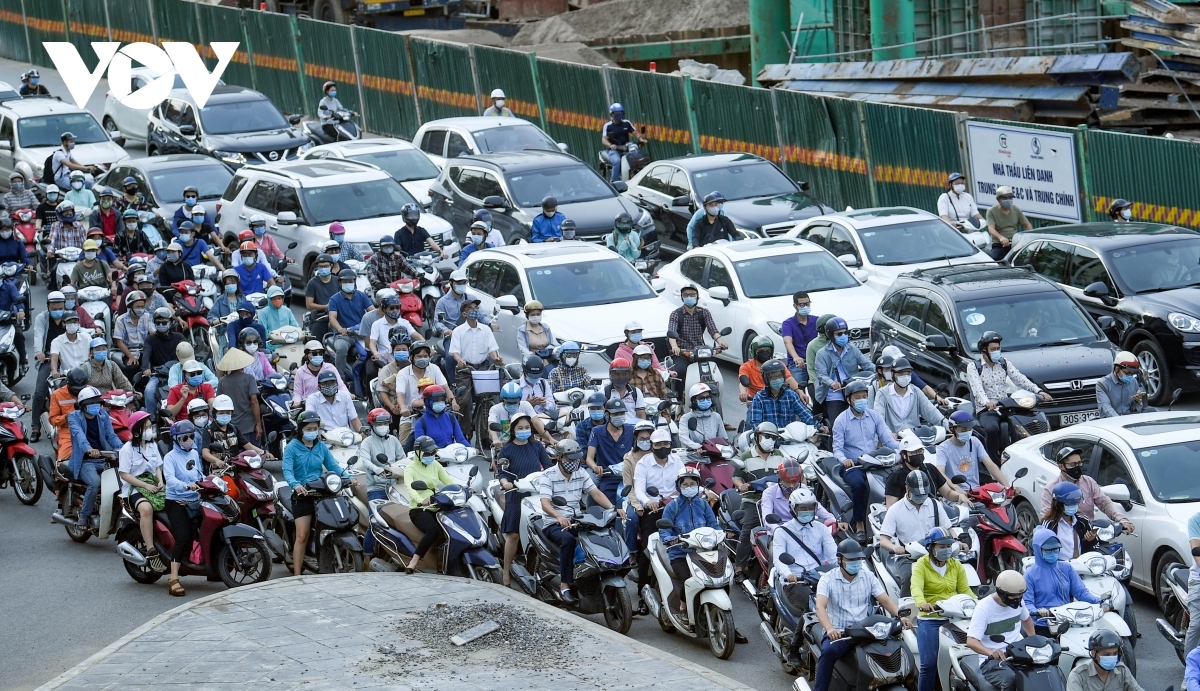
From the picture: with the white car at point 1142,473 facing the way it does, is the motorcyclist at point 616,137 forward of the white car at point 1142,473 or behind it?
behind

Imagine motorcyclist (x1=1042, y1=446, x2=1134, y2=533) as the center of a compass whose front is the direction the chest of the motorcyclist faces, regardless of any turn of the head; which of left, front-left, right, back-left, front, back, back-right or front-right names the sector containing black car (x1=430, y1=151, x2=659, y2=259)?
back

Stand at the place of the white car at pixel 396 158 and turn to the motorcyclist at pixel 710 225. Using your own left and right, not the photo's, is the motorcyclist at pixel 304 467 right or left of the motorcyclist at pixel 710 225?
right

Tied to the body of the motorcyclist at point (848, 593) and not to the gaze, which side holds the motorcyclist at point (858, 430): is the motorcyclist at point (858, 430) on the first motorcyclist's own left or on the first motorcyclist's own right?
on the first motorcyclist's own left

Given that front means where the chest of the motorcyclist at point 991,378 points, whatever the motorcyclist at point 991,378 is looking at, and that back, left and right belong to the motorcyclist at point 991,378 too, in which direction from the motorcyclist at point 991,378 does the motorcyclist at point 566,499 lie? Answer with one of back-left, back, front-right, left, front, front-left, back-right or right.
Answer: right

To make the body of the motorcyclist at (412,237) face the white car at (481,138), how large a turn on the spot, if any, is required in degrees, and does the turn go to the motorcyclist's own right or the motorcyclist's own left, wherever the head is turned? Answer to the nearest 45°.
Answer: approximately 135° to the motorcyclist's own left

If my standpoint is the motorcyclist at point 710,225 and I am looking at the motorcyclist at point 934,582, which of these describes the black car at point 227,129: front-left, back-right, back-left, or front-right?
back-right
